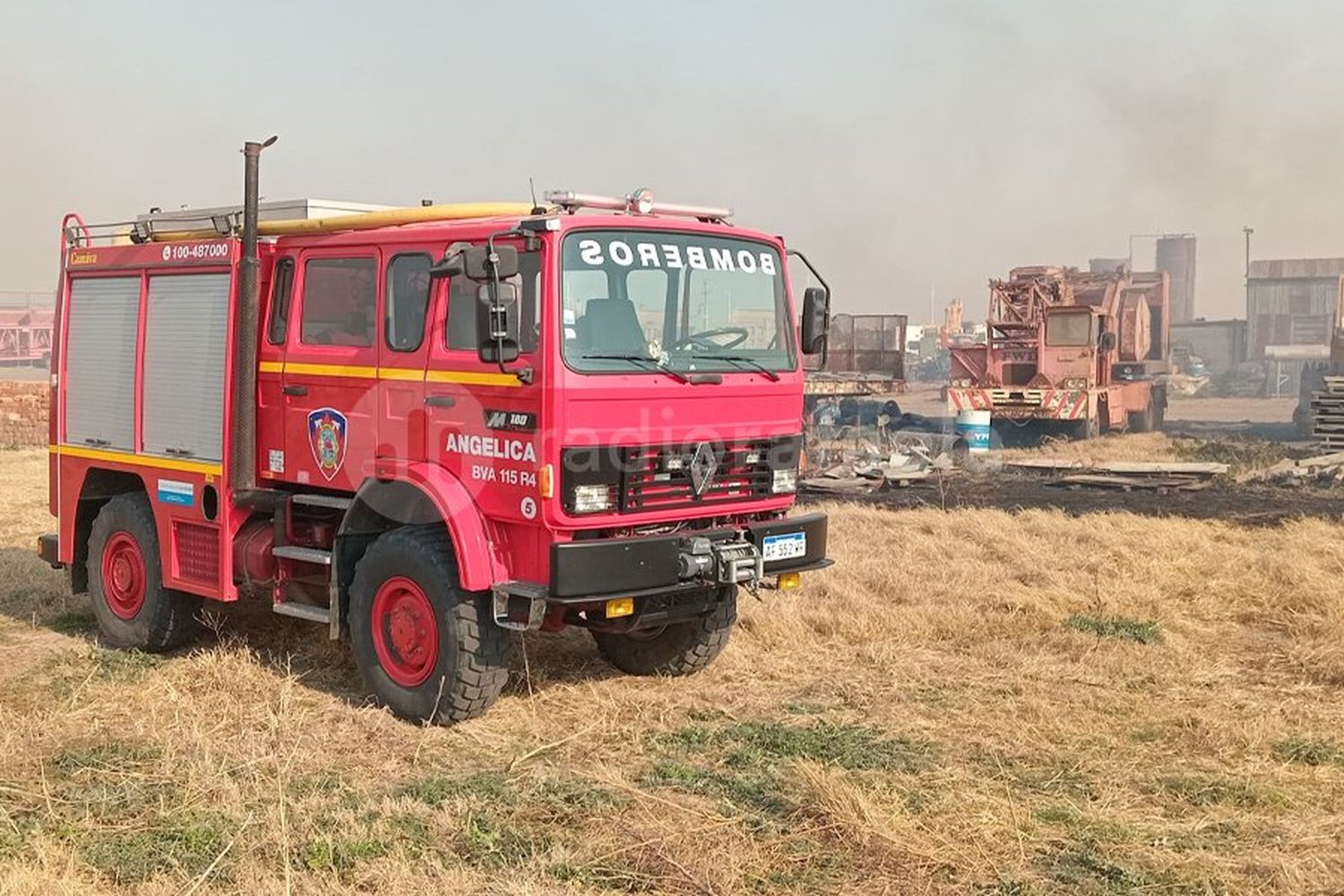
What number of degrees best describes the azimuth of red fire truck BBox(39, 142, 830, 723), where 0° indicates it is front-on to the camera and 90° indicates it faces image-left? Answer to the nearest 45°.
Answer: approximately 315°
